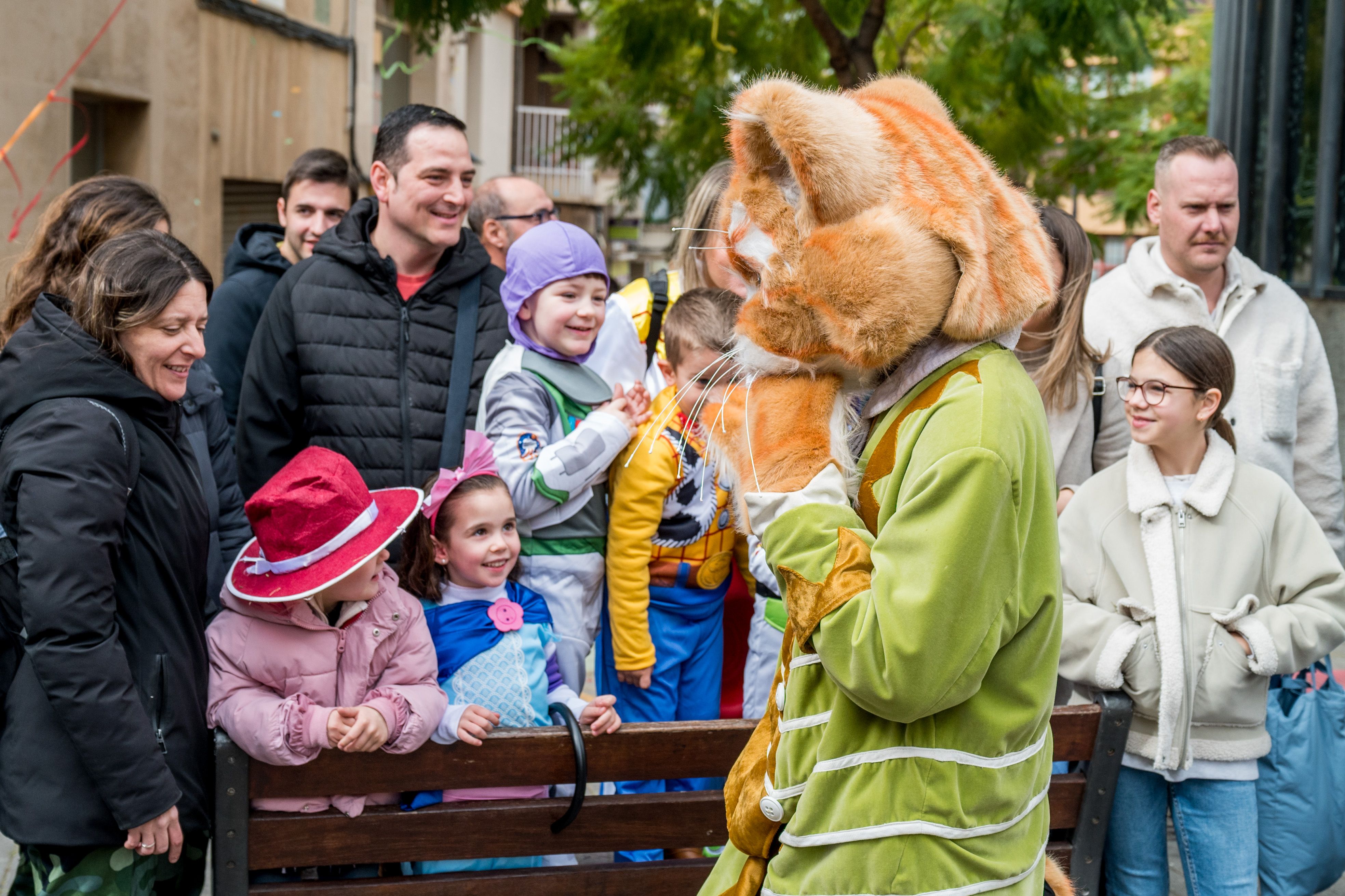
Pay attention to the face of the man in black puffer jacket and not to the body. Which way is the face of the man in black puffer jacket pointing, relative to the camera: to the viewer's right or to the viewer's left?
to the viewer's right

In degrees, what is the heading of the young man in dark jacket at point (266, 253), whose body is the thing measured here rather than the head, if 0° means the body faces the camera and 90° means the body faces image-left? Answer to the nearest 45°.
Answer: approximately 315°

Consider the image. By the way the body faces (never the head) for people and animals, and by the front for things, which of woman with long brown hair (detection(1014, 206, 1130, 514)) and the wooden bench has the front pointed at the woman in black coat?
the woman with long brown hair

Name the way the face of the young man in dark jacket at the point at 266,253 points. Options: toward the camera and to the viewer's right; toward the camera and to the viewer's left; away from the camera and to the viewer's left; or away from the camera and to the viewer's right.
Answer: toward the camera and to the viewer's right

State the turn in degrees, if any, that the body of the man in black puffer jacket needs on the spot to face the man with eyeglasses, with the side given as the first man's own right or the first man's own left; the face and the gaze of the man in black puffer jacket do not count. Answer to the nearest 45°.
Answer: approximately 135° to the first man's own left

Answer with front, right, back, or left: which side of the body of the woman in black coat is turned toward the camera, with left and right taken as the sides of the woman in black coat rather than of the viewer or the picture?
right

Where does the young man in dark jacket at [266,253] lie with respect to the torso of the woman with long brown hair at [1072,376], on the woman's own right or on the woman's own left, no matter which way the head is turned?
on the woman's own right

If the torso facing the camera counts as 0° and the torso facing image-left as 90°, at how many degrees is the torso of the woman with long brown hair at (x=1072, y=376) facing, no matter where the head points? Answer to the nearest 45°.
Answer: approximately 45°

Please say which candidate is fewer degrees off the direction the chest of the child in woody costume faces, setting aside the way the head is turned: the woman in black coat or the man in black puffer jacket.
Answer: the woman in black coat
